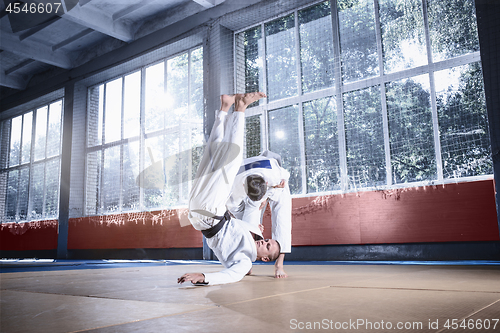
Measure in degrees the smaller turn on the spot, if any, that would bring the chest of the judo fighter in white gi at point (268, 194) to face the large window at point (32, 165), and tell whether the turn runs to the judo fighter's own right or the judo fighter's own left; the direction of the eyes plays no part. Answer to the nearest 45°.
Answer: approximately 135° to the judo fighter's own right

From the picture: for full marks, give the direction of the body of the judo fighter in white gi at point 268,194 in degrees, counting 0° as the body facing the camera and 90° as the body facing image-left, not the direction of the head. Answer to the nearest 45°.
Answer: approximately 0°

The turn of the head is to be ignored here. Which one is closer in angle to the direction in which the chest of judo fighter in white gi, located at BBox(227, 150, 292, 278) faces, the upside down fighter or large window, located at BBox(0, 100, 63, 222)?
the upside down fighter

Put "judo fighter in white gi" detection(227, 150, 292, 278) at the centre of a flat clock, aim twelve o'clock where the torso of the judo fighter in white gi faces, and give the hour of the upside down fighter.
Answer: The upside down fighter is roughly at 1 o'clock from the judo fighter in white gi.

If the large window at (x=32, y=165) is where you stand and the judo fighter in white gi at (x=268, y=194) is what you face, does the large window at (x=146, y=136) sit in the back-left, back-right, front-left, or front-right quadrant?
front-left

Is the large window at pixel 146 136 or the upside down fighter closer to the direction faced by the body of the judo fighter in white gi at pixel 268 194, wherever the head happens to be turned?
the upside down fighter

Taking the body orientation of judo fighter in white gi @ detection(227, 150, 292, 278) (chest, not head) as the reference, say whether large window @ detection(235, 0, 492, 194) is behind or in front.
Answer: behind

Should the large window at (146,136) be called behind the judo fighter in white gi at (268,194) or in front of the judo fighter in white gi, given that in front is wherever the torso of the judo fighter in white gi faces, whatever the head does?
behind
